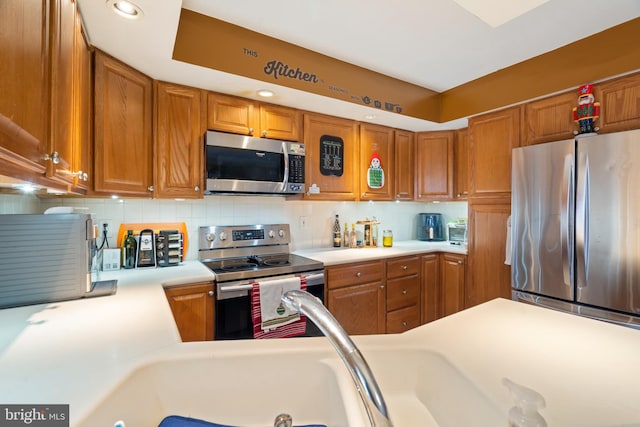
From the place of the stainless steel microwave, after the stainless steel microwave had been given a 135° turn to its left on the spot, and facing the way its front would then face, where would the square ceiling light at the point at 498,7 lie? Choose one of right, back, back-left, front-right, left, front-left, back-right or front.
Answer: back-right

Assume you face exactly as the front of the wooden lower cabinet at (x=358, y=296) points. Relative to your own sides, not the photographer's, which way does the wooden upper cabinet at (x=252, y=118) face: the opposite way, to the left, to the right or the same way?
the same way

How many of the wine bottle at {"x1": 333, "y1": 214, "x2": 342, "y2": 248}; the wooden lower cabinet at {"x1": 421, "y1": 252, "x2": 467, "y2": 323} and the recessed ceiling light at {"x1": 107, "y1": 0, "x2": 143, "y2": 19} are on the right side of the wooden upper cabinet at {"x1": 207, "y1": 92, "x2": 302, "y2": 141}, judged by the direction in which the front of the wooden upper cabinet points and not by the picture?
1

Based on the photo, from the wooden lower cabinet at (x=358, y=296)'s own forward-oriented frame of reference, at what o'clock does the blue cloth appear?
The blue cloth is roughly at 2 o'clock from the wooden lower cabinet.

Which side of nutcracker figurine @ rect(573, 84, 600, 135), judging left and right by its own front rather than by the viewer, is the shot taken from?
front

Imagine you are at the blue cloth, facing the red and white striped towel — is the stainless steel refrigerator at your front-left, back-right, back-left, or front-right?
front-right

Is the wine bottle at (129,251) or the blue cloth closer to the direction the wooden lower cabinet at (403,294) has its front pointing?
the blue cloth

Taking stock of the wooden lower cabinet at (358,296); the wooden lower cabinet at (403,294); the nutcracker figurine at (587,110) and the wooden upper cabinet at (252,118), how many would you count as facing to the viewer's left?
0

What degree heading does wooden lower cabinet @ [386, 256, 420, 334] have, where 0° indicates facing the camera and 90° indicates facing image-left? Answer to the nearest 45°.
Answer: approximately 315°

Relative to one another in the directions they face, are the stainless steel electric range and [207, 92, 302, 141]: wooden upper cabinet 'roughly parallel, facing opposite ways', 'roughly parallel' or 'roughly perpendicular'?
roughly parallel

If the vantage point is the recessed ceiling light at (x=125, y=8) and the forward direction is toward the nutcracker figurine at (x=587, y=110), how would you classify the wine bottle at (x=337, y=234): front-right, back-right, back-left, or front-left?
front-left

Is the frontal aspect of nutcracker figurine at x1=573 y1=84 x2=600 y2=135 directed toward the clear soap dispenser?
yes

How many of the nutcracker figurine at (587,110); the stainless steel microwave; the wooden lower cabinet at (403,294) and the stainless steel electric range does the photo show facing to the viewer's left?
0

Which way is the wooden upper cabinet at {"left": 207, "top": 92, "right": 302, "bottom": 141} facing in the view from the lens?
facing the viewer and to the right of the viewer

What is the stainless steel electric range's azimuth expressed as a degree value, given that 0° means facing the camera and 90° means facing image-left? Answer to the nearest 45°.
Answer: approximately 315°
